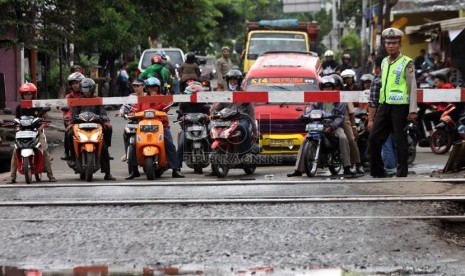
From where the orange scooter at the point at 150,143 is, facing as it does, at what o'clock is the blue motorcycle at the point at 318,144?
The blue motorcycle is roughly at 9 o'clock from the orange scooter.

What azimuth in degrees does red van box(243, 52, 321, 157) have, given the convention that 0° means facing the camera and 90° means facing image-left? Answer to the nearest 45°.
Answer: approximately 0°

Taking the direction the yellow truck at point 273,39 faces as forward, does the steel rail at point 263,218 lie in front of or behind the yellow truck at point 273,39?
in front

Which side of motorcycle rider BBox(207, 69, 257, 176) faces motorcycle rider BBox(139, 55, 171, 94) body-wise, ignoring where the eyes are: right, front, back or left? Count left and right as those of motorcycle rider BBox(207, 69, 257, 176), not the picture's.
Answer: back

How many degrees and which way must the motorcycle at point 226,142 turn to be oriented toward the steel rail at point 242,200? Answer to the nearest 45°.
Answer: approximately 45° to its left

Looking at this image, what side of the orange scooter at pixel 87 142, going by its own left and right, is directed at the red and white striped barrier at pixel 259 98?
left

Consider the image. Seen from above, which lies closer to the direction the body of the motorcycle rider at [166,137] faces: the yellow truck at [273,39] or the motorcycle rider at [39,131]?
the motorcycle rider

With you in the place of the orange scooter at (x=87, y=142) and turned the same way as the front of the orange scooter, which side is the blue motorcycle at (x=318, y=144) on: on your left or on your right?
on your left

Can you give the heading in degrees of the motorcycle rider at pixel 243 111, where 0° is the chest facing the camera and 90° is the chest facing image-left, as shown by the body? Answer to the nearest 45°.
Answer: approximately 0°

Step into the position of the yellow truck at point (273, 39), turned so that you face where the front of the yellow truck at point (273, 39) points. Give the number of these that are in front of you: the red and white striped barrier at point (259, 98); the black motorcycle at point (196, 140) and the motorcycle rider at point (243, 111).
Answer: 3
